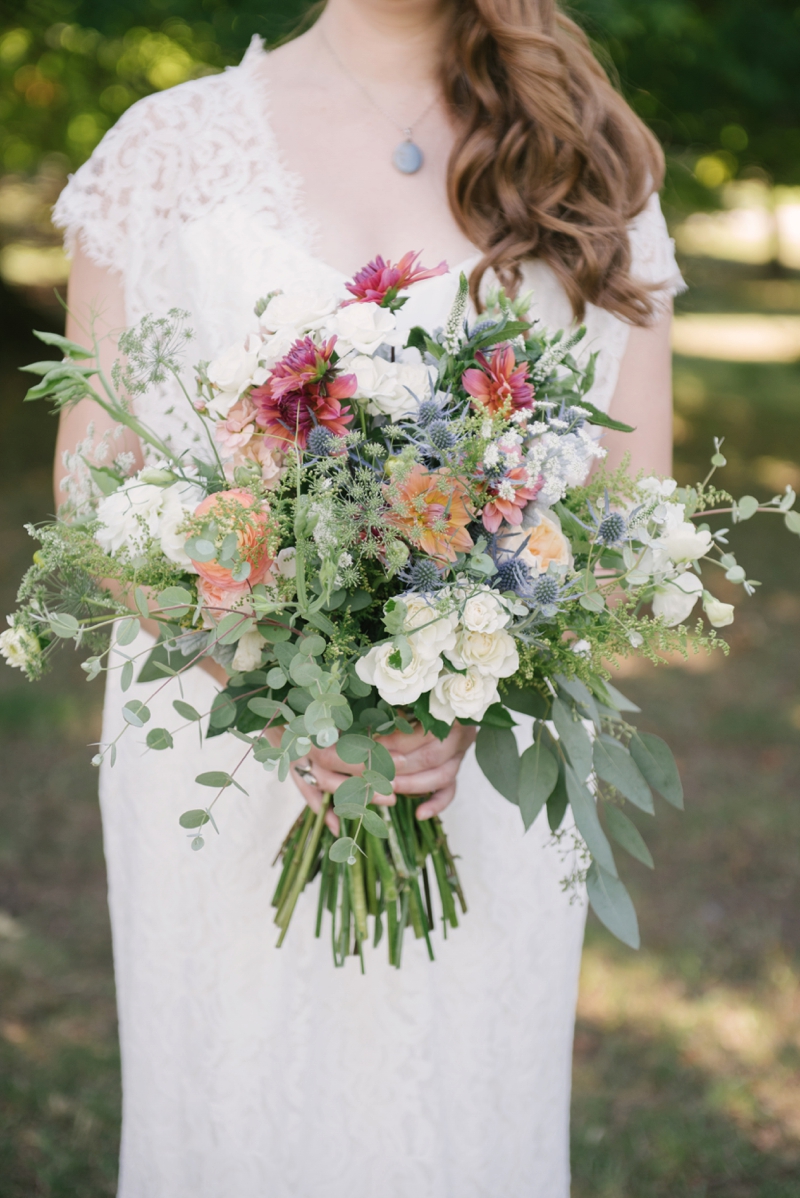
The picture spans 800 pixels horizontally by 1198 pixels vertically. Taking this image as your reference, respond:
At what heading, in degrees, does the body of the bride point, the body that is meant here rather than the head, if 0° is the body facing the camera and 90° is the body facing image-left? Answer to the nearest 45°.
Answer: approximately 0°
